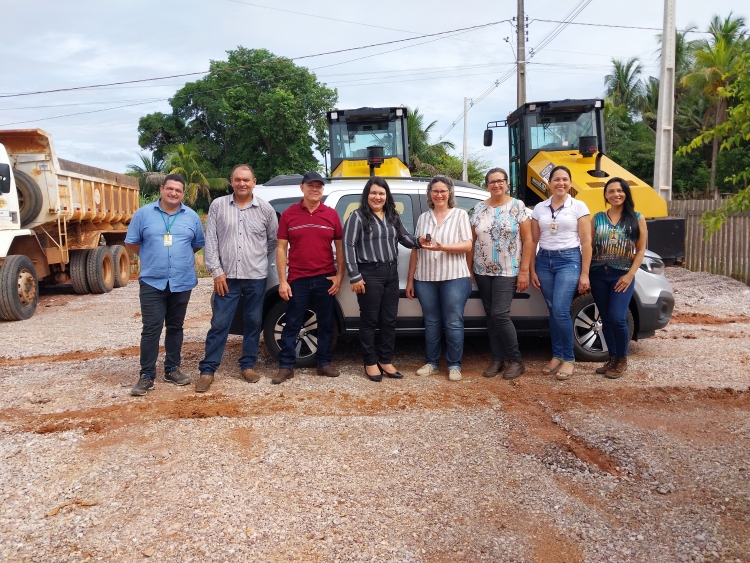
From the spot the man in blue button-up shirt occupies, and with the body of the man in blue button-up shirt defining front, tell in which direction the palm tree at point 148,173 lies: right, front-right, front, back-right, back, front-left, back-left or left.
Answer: back

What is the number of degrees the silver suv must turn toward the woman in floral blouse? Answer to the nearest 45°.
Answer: approximately 45° to its right

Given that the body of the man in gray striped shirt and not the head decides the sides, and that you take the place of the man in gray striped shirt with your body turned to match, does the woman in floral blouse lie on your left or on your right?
on your left

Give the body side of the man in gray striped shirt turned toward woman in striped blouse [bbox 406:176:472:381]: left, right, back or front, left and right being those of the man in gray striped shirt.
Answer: left

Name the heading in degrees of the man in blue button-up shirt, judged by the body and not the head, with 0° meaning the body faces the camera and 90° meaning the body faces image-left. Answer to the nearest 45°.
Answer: approximately 0°

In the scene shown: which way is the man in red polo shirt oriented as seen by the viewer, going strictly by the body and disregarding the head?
toward the camera

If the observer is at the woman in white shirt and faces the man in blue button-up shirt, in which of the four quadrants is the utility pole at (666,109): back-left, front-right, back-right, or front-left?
back-right

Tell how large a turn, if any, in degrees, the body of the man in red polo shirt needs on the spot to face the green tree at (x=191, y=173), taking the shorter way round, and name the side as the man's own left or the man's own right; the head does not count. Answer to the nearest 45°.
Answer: approximately 180°

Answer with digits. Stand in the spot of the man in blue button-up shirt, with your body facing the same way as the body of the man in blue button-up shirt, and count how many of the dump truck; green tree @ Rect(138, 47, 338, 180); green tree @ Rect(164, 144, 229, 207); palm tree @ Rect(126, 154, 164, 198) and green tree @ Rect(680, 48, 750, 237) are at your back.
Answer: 4

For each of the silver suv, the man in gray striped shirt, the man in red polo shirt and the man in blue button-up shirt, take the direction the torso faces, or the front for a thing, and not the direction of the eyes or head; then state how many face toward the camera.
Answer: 3

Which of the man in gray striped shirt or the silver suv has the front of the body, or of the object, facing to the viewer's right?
the silver suv

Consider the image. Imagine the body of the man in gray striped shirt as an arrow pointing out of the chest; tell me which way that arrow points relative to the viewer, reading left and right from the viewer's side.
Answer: facing the viewer

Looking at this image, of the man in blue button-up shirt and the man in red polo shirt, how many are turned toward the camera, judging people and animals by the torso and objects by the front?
2

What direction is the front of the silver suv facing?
to the viewer's right

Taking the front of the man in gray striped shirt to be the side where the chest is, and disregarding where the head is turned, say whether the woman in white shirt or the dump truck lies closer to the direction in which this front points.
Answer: the woman in white shirt
